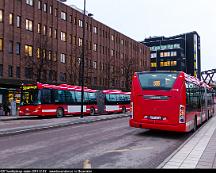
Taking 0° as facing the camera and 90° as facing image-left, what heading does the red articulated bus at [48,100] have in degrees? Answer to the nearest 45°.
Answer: approximately 45°

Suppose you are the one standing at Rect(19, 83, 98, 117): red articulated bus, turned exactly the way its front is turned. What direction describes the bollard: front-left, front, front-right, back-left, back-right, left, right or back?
front-left
